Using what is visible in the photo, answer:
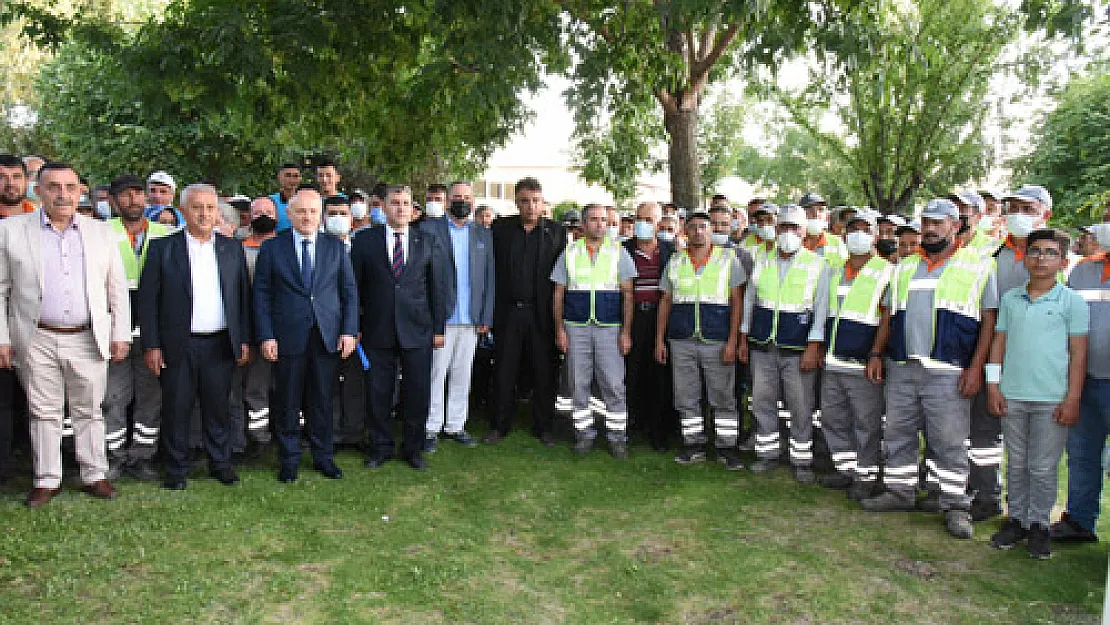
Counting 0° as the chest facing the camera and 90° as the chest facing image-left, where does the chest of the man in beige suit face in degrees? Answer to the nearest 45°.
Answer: approximately 0°

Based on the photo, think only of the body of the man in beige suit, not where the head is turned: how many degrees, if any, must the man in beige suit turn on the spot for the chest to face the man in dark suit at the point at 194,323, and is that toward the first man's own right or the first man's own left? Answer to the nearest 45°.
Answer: approximately 90° to the first man's own left

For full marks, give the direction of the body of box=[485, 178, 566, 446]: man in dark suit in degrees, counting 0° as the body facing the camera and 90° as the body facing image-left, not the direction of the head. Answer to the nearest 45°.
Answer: approximately 0°

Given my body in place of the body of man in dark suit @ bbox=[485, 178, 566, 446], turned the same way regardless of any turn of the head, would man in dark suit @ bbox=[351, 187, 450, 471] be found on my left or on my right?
on my right

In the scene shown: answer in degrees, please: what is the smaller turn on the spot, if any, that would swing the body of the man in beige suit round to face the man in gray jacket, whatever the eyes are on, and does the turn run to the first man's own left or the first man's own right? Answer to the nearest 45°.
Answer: approximately 90° to the first man's own left

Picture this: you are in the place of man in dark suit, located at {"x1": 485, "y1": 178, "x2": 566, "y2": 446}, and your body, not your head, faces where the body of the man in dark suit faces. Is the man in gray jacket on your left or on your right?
on your right
